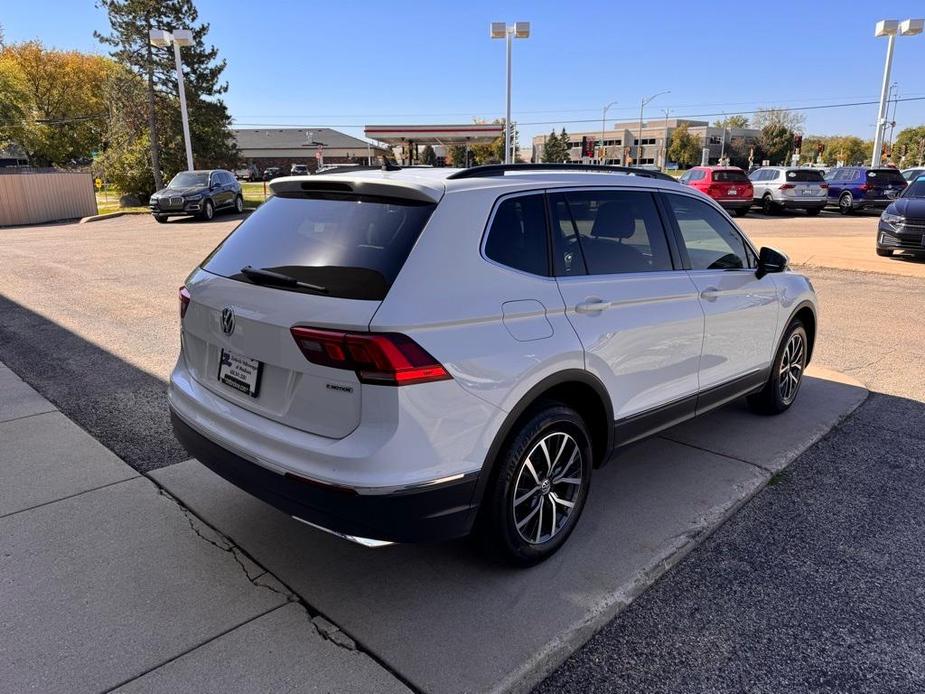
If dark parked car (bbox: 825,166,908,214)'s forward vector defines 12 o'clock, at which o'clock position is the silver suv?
The silver suv is roughly at 9 o'clock from the dark parked car.

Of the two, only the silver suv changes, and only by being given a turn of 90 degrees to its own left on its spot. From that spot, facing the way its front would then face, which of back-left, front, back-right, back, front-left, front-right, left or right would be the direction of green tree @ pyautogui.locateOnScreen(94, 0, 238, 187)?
front-right

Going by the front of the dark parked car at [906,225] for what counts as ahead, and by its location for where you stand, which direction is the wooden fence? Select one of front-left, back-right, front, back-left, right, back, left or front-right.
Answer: front-right

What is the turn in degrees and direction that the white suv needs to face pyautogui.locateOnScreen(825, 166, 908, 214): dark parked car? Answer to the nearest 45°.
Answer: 0° — it already faces it

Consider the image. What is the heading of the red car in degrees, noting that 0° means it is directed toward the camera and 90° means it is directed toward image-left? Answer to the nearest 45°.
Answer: approximately 135°

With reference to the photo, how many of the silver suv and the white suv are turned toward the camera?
0

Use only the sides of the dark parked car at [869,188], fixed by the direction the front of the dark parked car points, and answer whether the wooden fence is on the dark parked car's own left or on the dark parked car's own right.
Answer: on the dark parked car's own left

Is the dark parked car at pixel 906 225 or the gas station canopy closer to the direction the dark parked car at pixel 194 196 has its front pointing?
the dark parked car

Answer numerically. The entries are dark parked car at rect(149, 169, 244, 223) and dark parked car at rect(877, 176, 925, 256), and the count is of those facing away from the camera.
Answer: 0

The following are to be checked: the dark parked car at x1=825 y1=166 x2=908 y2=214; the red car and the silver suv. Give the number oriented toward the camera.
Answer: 0

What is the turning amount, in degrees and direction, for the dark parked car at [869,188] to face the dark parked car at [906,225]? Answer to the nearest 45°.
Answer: approximately 135° to its left

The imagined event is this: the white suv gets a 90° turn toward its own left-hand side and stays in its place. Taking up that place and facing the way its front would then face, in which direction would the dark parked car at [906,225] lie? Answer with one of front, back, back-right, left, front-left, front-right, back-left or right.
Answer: right

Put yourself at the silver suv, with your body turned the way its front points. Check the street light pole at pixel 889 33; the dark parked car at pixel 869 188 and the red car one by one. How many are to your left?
1

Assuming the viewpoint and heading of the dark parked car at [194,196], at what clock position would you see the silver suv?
The silver suv is roughly at 8 o'clock from the dark parked car.

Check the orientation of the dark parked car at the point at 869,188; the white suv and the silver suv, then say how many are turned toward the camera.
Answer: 0

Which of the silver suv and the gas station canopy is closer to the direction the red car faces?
the gas station canopy

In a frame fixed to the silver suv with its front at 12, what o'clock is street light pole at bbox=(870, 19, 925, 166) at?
The street light pole is roughly at 2 o'clock from the silver suv.

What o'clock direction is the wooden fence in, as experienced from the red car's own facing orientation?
The wooden fence is roughly at 10 o'clock from the red car.
